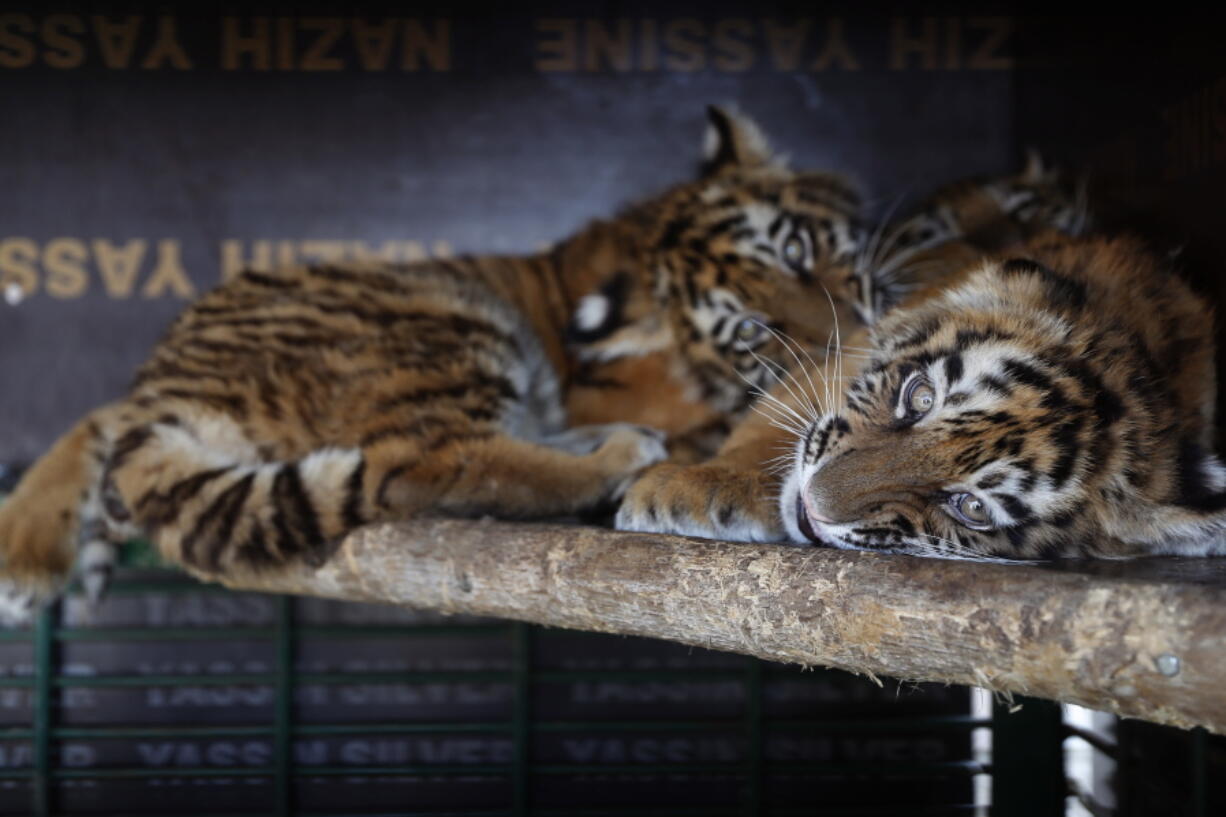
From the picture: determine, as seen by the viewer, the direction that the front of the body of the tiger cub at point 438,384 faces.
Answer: to the viewer's right
